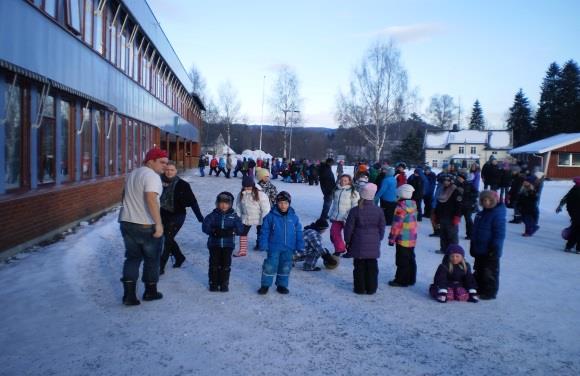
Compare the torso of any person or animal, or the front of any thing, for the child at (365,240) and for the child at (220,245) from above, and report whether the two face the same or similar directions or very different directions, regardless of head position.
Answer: very different directions

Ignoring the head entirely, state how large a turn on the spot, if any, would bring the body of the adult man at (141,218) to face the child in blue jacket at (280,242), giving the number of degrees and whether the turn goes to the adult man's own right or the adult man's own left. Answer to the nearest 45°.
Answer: approximately 45° to the adult man's own right

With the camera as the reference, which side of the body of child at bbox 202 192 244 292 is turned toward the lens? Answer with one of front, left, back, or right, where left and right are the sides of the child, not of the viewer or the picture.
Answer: front

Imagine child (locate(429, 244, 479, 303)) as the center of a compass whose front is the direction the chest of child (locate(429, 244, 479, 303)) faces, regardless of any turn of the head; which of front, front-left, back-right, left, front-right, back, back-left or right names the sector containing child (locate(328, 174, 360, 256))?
back-right

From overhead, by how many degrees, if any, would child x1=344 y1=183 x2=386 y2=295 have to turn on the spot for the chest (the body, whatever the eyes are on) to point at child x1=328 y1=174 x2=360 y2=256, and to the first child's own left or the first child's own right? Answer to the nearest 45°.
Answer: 0° — they already face them

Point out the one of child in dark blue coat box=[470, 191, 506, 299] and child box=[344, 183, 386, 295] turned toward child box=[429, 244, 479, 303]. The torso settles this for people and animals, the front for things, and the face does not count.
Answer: the child in dark blue coat

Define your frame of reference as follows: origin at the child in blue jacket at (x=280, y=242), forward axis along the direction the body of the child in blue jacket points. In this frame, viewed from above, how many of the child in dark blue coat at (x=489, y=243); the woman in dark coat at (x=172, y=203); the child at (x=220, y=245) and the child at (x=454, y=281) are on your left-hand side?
2

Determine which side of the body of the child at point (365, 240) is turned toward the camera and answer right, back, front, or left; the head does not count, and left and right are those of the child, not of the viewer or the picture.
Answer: back

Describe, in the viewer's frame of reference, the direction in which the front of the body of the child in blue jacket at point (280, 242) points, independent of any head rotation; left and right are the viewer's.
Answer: facing the viewer

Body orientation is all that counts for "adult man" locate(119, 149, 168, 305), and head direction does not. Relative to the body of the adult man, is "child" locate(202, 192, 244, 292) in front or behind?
in front

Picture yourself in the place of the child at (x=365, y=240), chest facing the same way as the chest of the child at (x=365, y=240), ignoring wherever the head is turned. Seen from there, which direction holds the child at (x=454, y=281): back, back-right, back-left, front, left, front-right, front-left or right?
right

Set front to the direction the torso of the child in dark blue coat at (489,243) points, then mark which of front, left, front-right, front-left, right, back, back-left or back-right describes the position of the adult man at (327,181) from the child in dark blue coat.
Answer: right

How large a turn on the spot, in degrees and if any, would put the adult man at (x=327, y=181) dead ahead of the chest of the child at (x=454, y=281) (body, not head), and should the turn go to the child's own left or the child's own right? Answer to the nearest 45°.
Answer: approximately 135° to the child's own right

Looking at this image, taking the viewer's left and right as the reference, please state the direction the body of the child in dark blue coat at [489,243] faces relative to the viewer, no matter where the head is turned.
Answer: facing the viewer and to the left of the viewer

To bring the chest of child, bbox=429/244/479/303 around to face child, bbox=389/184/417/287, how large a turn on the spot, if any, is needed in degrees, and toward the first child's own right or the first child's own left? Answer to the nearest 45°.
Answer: approximately 135° to the first child's own right

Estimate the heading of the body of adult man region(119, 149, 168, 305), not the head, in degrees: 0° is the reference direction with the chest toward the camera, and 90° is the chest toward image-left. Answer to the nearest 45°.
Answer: approximately 225°
